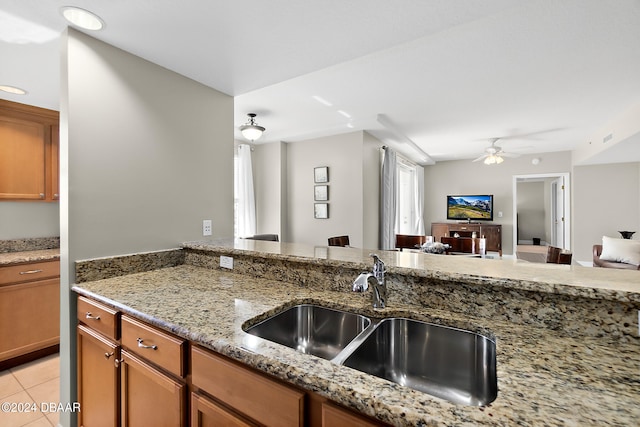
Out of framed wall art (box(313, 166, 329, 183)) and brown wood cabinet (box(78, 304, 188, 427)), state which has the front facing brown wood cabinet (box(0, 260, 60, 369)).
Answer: the framed wall art

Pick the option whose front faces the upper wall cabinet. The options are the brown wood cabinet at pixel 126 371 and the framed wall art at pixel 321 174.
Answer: the framed wall art

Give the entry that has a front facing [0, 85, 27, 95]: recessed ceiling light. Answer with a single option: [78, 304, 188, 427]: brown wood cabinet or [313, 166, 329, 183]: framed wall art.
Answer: the framed wall art

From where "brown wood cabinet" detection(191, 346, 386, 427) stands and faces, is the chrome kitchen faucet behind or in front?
behind

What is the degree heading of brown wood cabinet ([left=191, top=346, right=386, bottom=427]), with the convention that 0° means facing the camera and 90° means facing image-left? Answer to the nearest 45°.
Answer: approximately 45°

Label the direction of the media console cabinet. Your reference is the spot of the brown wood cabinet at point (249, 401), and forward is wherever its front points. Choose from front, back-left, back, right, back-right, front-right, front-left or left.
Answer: back

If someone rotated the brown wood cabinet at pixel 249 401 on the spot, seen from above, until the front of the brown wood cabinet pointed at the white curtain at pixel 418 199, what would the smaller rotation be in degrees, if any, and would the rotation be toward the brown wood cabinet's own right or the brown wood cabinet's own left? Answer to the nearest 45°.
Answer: approximately 180°

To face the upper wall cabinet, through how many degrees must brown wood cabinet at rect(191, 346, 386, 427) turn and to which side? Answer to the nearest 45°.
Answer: approximately 90° to its right

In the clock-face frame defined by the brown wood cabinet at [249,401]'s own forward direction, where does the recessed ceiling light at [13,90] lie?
The recessed ceiling light is roughly at 3 o'clock from the brown wood cabinet.

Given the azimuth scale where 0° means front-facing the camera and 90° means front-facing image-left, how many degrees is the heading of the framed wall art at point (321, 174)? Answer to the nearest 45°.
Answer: approximately 45°
